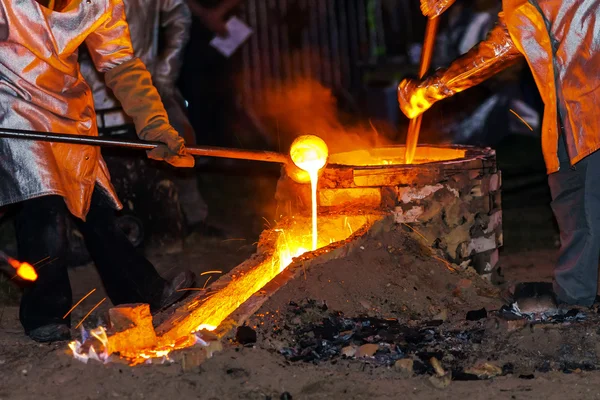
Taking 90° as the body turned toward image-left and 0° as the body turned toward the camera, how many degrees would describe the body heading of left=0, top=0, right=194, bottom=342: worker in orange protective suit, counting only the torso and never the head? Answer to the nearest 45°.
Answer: approximately 315°

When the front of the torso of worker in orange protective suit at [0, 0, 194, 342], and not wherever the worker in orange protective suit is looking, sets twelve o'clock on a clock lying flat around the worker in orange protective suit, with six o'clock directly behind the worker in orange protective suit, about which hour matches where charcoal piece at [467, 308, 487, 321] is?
The charcoal piece is roughly at 11 o'clock from the worker in orange protective suit.

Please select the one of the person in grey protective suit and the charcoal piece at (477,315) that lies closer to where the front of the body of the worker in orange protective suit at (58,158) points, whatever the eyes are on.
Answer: the charcoal piece

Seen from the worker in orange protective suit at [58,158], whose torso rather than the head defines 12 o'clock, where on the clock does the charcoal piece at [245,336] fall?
The charcoal piece is roughly at 12 o'clock from the worker in orange protective suit.

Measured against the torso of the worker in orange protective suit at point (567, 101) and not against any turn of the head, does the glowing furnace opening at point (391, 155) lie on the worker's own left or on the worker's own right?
on the worker's own right
